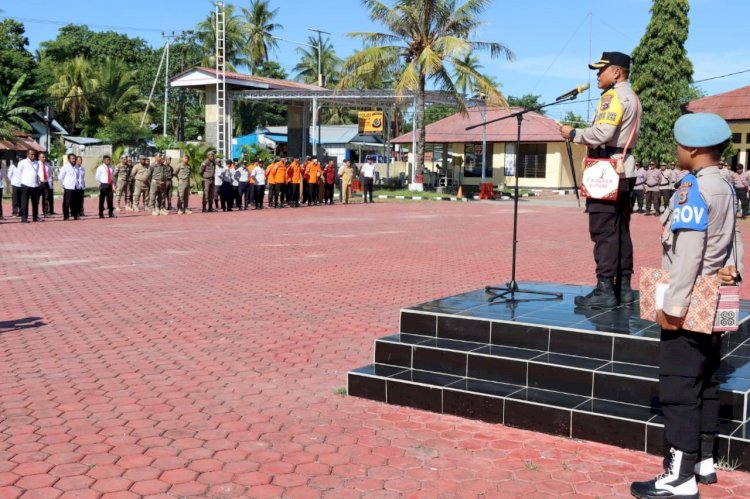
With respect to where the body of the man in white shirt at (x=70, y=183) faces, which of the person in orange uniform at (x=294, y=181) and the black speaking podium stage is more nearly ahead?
the black speaking podium stage

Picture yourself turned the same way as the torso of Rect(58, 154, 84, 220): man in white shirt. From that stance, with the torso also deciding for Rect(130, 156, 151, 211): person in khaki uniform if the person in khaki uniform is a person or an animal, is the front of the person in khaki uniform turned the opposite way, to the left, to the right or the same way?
the same way

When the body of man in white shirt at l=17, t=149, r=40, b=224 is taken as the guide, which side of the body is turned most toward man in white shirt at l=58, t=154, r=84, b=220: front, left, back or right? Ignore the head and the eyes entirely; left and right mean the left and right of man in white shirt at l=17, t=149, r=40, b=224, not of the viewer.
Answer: left

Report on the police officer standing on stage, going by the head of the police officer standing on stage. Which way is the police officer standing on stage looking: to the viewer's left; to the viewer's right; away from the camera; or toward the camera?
to the viewer's left

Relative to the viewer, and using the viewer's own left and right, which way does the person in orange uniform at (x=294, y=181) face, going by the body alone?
facing the viewer and to the right of the viewer

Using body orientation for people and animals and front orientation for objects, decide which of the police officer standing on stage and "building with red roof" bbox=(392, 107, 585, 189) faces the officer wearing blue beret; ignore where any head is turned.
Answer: the building with red roof

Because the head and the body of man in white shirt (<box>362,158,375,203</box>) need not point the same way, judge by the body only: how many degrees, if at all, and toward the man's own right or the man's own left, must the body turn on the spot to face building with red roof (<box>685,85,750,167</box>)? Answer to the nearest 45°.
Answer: approximately 90° to the man's own left

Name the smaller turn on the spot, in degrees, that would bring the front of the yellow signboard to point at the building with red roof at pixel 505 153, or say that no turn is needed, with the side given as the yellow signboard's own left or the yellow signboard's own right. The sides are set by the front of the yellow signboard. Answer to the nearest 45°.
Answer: approximately 90° to the yellow signboard's own left

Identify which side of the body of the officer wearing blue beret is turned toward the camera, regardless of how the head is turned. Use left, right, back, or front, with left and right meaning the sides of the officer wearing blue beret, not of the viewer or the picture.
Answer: left

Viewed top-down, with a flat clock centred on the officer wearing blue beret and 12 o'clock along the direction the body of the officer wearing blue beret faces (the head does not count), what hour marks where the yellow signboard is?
The yellow signboard is roughly at 2 o'clock from the officer wearing blue beret.

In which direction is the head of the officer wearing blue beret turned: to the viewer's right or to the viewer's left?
to the viewer's left

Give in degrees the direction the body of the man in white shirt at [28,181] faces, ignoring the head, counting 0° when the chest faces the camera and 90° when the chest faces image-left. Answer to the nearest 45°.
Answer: approximately 315°

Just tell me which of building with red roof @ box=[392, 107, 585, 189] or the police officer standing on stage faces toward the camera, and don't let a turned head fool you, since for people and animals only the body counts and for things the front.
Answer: the building with red roof

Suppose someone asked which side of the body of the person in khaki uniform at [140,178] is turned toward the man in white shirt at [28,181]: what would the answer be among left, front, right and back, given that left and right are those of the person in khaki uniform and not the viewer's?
right

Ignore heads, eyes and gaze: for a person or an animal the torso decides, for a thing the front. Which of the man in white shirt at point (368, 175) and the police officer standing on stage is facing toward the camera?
the man in white shirt

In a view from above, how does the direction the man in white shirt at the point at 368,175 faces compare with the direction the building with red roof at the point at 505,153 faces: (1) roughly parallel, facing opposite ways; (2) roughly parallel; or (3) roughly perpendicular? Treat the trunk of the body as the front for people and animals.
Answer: roughly parallel

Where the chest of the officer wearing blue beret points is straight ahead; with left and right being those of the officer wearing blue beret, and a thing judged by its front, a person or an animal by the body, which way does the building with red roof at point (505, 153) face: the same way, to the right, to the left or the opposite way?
to the left
